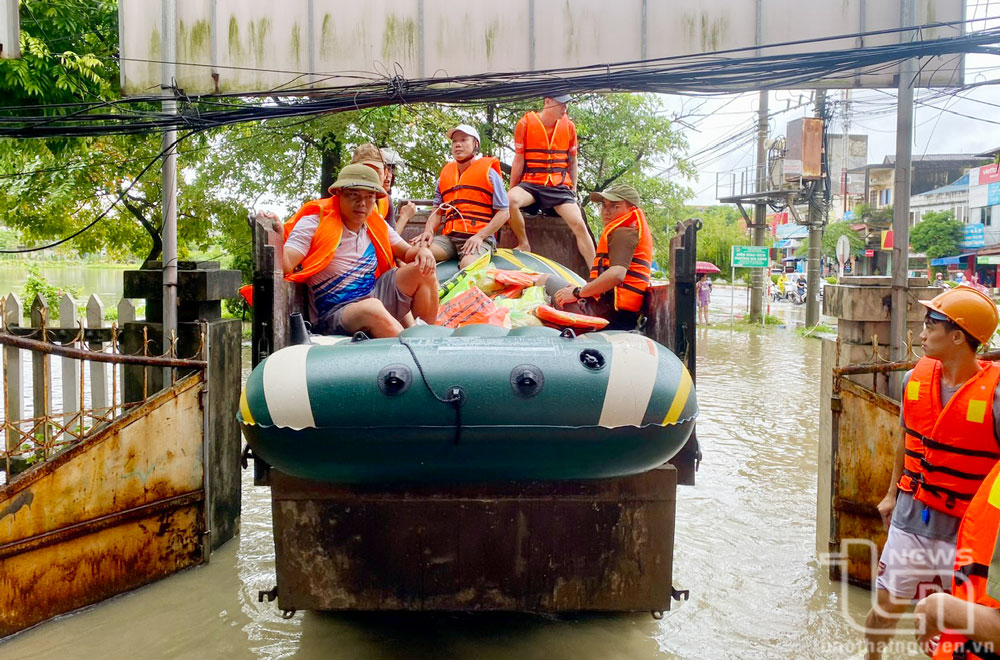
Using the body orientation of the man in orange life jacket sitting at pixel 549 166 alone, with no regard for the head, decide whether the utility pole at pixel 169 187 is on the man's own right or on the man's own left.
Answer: on the man's own right

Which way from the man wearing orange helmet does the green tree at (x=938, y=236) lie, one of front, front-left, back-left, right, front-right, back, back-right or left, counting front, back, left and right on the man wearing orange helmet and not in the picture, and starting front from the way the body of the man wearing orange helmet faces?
back-right

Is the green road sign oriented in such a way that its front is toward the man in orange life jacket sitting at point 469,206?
yes

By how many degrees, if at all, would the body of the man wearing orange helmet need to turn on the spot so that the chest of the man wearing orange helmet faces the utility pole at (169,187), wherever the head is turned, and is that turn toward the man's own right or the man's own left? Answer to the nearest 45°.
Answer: approximately 45° to the man's own right

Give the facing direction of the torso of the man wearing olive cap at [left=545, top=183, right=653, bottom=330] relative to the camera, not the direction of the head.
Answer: to the viewer's left

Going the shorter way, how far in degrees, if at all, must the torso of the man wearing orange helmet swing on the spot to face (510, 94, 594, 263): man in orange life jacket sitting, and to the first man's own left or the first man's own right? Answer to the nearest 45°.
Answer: approximately 90° to the first man's own right

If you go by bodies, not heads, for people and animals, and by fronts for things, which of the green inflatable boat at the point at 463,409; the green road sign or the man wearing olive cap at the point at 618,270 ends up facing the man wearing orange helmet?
the green road sign

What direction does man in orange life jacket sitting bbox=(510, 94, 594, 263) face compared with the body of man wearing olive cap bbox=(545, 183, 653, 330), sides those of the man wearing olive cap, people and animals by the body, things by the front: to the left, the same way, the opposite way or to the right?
to the left
